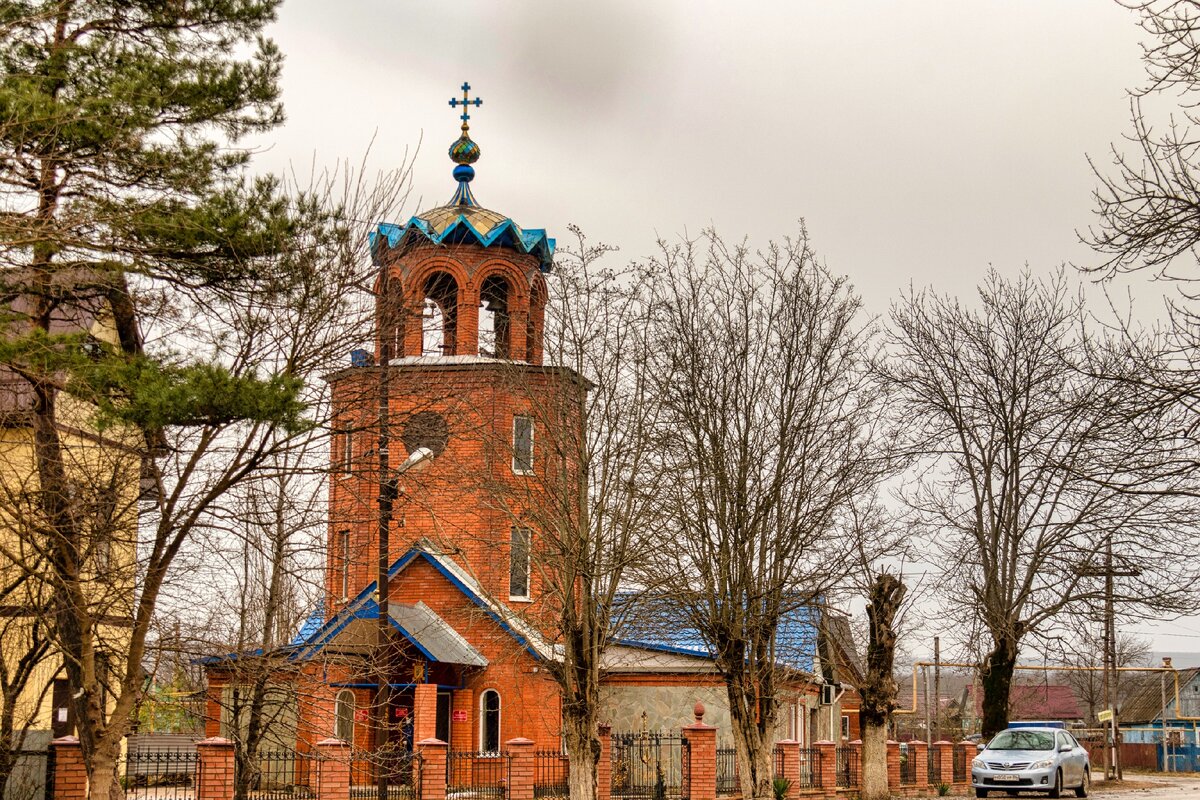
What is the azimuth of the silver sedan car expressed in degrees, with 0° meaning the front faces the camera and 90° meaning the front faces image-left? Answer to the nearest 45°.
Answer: approximately 45°

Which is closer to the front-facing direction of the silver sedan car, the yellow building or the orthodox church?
the yellow building

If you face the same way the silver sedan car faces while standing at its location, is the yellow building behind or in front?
in front

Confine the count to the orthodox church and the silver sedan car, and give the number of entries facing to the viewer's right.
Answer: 0

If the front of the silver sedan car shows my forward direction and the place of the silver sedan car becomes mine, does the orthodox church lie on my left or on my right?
on my right

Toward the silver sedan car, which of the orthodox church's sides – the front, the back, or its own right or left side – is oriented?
left

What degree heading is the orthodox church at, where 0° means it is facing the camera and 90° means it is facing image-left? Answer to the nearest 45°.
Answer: approximately 45°

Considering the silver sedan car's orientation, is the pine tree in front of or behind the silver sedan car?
in front
